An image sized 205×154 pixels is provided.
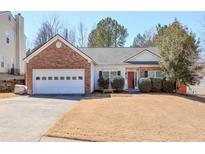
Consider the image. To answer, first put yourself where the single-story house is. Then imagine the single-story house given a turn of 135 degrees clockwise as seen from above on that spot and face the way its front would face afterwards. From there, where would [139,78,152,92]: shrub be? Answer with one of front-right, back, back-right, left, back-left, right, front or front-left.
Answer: back-right

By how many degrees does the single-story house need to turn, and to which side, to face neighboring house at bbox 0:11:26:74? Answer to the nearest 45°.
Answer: approximately 135° to its right

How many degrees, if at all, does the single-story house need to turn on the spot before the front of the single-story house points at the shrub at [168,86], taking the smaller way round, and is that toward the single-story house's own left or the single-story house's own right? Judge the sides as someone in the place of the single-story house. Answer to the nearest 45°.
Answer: approximately 90° to the single-story house's own left

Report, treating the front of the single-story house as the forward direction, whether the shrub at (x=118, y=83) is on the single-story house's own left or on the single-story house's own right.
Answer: on the single-story house's own left

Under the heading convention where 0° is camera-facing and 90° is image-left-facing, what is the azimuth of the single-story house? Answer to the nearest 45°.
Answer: approximately 0°
